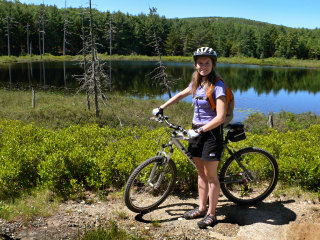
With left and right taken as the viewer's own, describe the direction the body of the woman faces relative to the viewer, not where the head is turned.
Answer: facing the viewer and to the left of the viewer

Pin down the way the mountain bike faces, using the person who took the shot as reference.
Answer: facing to the left of the viewer
